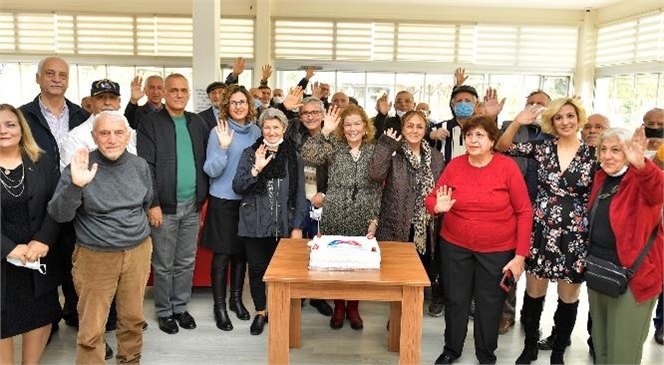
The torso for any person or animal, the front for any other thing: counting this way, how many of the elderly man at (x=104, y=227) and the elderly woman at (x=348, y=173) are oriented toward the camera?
2

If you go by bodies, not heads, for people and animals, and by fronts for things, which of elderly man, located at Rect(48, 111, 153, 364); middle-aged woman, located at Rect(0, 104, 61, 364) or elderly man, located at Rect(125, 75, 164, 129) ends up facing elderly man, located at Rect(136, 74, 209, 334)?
elderly man, located at Rect(125, 75, 164, 129)

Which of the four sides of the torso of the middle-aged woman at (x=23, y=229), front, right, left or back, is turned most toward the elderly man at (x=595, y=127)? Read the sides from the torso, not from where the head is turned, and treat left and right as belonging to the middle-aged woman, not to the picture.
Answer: left

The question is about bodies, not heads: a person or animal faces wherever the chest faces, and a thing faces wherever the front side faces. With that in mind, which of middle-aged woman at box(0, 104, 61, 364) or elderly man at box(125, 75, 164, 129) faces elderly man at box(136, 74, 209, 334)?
elderly man at box(125, 75, 164, 129)

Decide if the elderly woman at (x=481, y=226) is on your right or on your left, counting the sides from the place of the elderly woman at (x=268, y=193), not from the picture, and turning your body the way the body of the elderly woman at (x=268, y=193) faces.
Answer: on your left

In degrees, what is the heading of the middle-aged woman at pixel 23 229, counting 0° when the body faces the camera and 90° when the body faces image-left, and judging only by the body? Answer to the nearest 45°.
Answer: approximately 0°

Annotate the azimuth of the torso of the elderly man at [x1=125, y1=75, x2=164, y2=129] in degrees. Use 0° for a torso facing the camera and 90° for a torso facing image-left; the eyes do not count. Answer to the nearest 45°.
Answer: approximately 0°

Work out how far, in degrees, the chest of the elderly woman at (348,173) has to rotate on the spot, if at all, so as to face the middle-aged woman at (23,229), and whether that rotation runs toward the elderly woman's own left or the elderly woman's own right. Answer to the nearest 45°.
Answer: approximately 45° to the elderly woman's own right

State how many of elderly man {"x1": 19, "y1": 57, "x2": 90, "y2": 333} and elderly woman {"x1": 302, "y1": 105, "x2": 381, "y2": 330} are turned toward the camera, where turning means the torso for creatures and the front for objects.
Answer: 2

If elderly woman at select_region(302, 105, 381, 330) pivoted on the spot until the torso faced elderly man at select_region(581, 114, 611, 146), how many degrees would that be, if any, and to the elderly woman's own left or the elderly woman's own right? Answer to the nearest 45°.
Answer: approximately 90° to the elderly woman's own left

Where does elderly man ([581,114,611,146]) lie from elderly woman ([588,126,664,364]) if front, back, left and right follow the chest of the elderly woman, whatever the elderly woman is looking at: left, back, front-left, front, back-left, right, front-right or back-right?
back-right

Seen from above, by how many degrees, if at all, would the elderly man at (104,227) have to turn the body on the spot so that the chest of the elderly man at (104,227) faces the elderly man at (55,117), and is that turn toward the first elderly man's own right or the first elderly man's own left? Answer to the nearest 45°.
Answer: approximately 180°

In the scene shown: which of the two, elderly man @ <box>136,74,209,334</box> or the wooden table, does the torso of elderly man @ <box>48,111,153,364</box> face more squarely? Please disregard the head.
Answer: the wooden table
